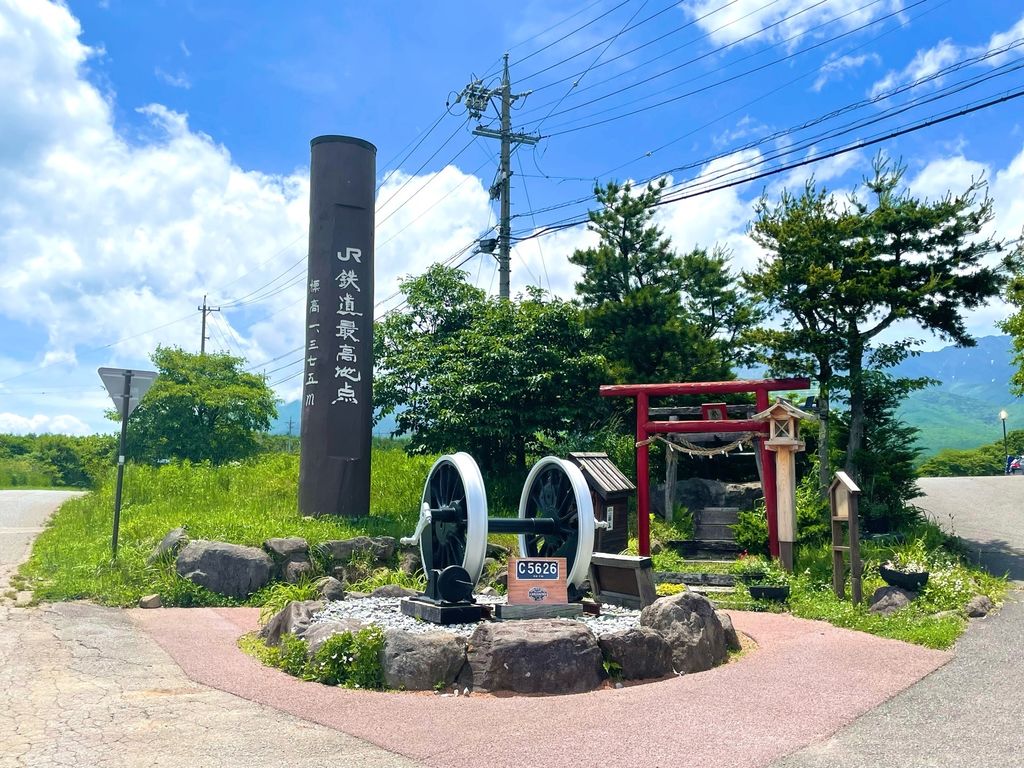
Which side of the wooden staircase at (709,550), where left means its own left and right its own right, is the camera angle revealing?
front

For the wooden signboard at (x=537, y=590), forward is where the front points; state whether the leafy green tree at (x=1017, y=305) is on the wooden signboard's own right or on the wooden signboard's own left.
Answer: on the wooden signboard's own left

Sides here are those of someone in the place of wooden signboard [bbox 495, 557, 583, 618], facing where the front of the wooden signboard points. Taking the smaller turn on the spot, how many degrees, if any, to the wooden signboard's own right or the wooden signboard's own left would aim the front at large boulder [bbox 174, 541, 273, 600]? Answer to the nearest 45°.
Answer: approximately 135° to the wooden signboard's own right

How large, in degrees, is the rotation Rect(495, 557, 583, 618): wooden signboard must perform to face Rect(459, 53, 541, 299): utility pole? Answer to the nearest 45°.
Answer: approximately 180°

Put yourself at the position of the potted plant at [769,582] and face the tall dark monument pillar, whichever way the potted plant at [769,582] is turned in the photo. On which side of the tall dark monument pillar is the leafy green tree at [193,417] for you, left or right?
right

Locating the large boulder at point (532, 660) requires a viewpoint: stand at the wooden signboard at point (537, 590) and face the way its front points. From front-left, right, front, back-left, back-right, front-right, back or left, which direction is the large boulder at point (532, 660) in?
front

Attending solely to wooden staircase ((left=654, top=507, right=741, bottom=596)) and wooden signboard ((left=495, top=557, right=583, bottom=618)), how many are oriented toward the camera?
2

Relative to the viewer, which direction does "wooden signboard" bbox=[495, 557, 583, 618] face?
toward the camera

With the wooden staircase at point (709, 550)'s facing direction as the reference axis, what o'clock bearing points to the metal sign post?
The metal sign post is roughly at 2 o'clock from the wooden staircase.

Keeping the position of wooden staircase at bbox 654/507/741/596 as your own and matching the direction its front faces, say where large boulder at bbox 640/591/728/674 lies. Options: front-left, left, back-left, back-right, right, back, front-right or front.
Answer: front

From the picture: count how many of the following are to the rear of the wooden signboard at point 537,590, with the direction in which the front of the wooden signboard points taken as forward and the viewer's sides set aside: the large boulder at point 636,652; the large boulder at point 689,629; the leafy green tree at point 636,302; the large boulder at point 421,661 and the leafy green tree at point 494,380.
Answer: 2

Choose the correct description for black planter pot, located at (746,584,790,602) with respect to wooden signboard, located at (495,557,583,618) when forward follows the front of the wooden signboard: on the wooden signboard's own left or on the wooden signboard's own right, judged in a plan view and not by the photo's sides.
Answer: on the wooden signboard's own left

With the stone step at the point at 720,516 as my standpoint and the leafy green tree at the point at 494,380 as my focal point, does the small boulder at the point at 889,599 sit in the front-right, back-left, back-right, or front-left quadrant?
back-left

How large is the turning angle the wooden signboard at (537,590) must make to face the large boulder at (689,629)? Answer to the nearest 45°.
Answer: approximately 45° to its left

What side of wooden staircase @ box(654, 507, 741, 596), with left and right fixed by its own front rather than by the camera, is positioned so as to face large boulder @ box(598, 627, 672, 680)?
front

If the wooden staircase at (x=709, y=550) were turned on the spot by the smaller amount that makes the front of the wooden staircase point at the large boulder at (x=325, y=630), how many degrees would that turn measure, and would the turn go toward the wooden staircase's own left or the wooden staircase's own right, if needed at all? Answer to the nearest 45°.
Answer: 0° — it already faces it

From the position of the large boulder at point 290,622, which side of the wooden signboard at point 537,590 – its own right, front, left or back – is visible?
right

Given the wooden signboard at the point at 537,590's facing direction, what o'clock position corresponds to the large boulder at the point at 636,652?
The large boulder is roughly at 11 o'clock from the wooden signboard.
